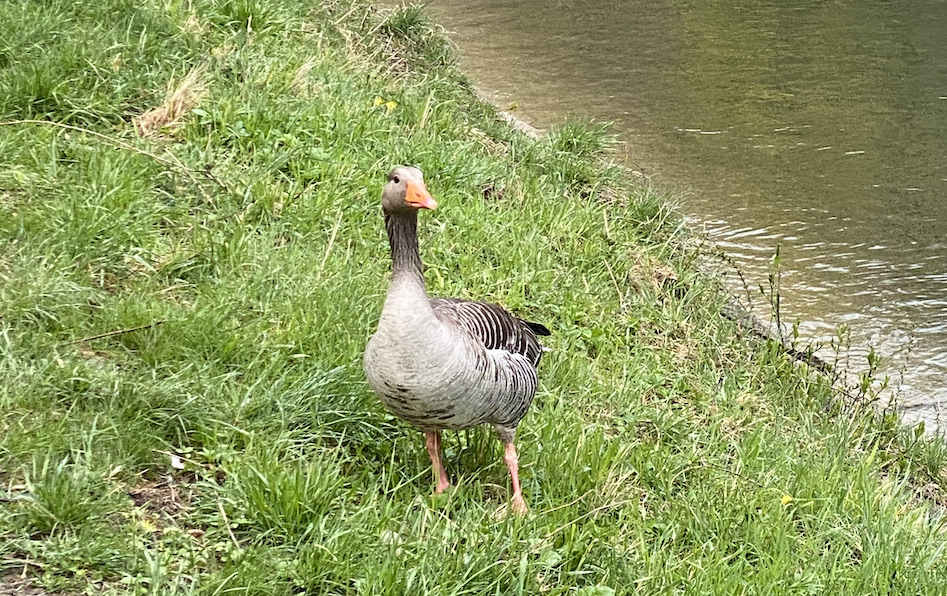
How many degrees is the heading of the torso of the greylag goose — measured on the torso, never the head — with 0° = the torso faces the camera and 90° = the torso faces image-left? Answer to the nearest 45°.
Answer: approximately 45°
